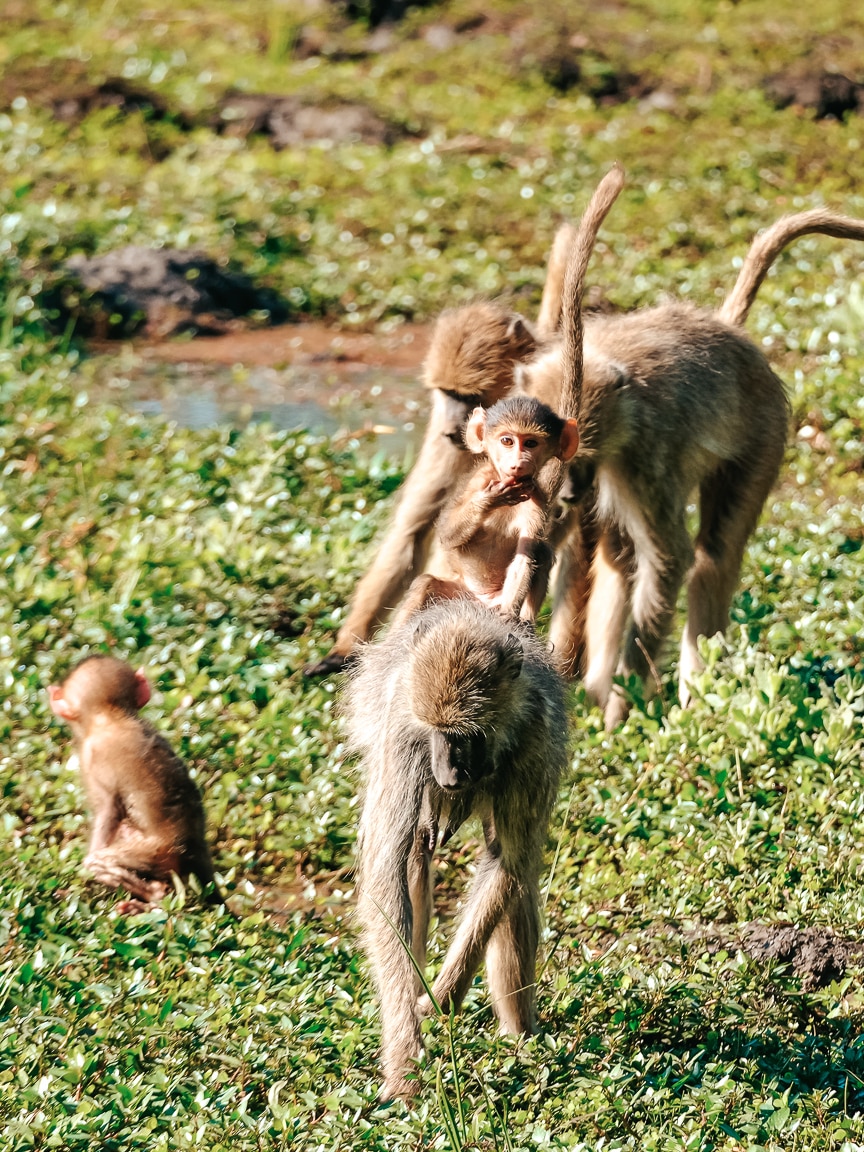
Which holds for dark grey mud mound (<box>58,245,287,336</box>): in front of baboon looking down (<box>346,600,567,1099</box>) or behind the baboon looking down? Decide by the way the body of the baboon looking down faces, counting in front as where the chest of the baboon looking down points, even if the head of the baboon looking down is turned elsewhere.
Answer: behind

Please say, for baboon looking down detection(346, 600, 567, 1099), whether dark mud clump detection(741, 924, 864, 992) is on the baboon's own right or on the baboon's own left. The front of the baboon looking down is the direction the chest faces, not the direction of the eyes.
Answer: on the baboon's own left

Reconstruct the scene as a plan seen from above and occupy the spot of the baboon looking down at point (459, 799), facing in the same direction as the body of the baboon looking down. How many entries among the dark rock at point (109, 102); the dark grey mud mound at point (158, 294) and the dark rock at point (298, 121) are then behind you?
3

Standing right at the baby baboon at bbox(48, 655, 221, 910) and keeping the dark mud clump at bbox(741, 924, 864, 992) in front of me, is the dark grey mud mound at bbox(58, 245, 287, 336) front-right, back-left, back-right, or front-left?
back-left

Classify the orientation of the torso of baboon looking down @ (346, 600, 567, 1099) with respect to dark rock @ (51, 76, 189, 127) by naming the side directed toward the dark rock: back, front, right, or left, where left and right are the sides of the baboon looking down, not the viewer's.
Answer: back

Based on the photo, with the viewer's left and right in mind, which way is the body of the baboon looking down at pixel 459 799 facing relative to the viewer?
facing the viewer

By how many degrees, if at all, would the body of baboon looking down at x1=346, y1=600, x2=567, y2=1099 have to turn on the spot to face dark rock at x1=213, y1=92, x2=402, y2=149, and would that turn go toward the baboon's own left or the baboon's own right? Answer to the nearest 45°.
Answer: approximately 180°

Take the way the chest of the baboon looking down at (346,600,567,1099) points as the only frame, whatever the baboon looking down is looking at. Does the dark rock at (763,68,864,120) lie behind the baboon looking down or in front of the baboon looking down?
behind

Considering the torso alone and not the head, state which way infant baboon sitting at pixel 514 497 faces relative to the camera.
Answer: toward the camera

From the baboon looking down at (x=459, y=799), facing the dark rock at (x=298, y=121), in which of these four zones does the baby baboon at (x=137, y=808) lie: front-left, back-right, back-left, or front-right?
front-left
